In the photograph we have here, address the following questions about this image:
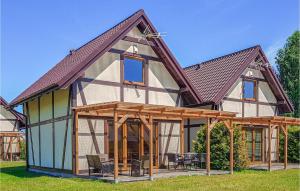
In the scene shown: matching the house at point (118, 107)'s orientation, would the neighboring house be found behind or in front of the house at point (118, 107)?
behind

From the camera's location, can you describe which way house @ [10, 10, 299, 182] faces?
facing the viewer and to the right of the viewer

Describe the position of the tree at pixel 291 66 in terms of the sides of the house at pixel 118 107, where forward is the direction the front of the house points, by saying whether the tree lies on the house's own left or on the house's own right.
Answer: on the house's own left
